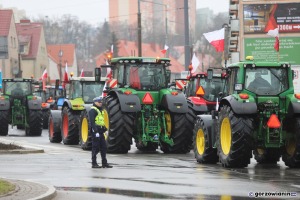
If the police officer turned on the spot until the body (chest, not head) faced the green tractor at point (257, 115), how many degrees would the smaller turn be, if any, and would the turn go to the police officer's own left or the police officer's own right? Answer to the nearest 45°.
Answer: approximately 45° to the police officer's own left

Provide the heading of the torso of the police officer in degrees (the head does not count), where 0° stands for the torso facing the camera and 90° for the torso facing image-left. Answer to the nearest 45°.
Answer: approximately 315°
